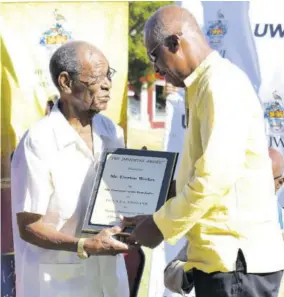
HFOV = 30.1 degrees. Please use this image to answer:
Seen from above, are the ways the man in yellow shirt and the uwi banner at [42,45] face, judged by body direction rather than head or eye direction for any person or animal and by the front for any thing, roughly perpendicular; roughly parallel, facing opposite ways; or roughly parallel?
roughly perpendicular

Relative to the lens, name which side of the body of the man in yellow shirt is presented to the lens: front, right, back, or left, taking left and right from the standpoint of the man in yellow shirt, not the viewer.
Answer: left

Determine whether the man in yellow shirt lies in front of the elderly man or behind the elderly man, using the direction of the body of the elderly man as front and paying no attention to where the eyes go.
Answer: in front

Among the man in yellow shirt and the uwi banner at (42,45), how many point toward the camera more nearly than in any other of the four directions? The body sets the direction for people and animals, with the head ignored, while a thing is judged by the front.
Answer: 1

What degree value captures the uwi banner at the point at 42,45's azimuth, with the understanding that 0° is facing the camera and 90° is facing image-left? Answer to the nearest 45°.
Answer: approximately 0°

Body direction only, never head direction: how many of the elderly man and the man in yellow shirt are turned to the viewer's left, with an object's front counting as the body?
1

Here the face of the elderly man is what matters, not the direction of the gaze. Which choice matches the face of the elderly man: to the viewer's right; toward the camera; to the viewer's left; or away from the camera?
to the viewer's right

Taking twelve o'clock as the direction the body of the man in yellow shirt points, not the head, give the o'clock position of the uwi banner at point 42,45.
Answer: The uwi banner is roughly at 2 o'clock from the man in yellow shirt.

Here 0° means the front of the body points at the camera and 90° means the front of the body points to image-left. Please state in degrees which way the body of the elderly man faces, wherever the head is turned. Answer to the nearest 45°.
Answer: approximately 315°

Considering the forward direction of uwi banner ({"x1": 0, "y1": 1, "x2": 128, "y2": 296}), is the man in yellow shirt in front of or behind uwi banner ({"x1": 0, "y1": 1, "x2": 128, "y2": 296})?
in front

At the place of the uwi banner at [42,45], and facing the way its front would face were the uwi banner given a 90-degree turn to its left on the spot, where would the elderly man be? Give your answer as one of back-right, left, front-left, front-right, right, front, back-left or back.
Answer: right

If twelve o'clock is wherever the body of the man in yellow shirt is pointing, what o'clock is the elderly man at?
The elderly man is roughly at 1 o'clock from the man in yellow shirt.

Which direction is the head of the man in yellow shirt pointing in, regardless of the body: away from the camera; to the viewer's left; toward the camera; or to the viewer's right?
to the viewer's left
